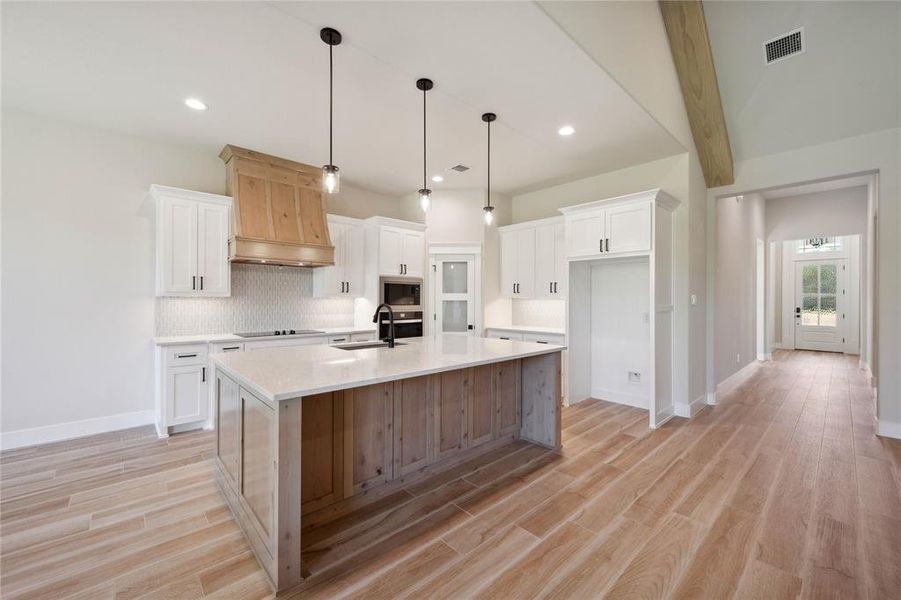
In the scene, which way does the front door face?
toward the camera

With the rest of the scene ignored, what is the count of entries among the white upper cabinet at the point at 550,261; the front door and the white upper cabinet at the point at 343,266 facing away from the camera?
0

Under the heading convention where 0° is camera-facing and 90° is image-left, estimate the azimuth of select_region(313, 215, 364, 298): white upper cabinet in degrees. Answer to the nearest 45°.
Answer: approximately 315°

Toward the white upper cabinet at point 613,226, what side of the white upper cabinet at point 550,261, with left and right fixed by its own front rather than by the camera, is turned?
left

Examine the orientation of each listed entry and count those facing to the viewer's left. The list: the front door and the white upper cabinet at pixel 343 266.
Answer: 0

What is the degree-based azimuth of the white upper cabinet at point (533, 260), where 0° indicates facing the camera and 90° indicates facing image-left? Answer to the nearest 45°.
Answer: approximately 45°

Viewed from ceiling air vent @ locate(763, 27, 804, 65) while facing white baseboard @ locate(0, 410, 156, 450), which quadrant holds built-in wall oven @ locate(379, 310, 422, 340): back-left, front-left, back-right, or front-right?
front-right

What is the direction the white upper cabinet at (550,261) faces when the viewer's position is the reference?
facing the viewer and to the left of the viewer

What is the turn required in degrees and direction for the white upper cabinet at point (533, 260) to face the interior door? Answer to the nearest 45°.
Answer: approximately 45° to its right

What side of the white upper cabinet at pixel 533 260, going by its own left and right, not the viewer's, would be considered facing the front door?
back

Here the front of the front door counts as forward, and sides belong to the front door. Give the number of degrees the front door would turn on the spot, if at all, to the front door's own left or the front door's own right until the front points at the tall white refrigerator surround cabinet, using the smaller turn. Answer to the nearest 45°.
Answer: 0° — it already faces it

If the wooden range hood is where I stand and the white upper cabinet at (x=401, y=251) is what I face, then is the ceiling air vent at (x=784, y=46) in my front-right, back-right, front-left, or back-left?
front-right

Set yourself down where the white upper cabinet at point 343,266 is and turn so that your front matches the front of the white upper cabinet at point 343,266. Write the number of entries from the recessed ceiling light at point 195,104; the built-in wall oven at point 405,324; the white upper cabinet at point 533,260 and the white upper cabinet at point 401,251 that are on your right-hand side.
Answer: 1

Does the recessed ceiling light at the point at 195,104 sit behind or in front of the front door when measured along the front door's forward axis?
in front

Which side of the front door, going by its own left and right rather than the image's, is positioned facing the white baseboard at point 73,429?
front

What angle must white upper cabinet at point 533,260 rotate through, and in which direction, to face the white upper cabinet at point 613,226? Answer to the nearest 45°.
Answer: approximately 90° to its left
